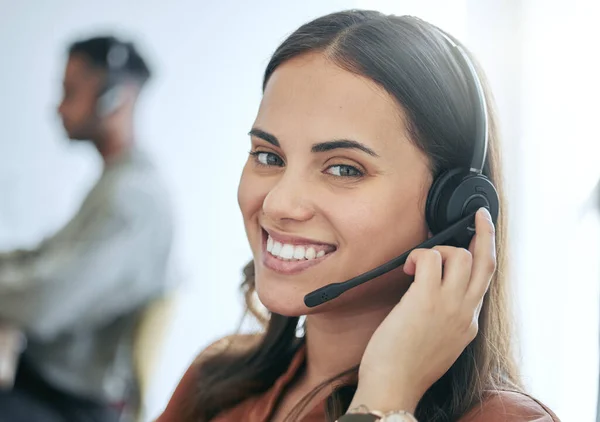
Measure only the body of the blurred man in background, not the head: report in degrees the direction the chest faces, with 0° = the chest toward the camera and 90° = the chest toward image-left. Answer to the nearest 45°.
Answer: approximately 90°

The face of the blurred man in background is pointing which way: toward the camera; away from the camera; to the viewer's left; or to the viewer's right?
to the viewer's left

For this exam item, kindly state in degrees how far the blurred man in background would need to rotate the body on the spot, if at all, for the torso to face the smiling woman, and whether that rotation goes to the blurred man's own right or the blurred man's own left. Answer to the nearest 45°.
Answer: approximately 135° to the blurred man's own left

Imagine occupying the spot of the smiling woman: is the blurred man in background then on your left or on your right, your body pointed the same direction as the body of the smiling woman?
on your right

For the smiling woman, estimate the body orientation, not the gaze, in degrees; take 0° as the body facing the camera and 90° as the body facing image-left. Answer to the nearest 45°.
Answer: approximately 45°
